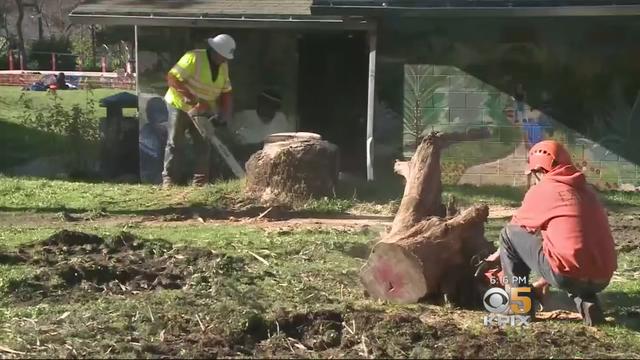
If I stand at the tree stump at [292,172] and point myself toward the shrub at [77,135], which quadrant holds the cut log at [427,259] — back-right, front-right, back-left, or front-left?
back-left

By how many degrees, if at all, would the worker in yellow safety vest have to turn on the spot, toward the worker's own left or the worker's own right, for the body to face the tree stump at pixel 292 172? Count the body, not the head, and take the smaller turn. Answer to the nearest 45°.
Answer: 0° — they already face it

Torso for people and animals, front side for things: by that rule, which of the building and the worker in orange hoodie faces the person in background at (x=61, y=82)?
the worker in orange hoodie

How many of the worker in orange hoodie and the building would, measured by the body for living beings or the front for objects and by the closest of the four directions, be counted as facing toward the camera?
1

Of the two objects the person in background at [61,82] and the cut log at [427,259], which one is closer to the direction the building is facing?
the cut log

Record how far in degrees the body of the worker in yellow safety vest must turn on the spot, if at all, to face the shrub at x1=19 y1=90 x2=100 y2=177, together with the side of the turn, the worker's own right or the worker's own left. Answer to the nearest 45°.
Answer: approximately 180°

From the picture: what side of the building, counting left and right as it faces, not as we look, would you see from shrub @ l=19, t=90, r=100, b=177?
right

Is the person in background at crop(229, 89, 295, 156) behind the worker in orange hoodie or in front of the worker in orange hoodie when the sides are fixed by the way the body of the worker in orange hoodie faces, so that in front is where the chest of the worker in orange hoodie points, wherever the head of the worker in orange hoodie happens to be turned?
in front

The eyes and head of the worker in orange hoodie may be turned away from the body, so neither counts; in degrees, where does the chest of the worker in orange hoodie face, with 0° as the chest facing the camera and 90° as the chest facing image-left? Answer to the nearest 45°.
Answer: approximately 135°

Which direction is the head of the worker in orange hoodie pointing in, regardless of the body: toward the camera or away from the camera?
away from the camera

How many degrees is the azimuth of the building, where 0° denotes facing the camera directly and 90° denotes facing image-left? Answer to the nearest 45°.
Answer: approximately 0°
